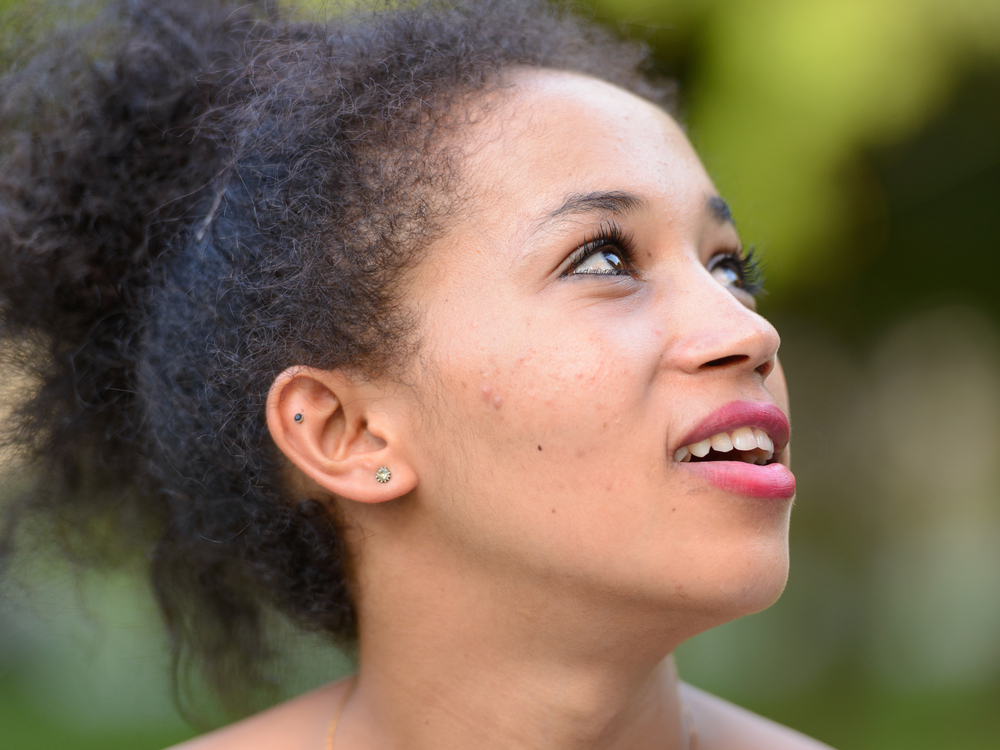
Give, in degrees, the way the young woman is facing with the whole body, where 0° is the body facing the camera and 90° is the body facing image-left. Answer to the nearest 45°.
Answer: approximately 315°
